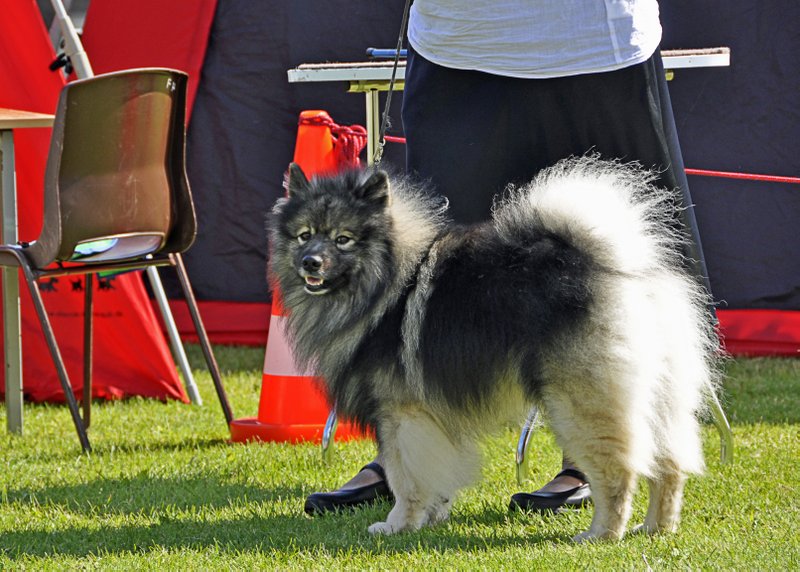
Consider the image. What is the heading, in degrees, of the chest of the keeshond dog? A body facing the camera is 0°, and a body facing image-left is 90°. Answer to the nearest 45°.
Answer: approximately 90°

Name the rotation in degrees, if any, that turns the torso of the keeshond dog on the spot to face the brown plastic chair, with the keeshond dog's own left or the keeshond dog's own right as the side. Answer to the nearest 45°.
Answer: approximately 45° to the keeshond dog's own right

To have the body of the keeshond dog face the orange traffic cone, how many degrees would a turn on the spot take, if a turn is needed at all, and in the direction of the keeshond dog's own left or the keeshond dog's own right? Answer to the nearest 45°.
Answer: approximately 45° to the keeshond dog's own right
